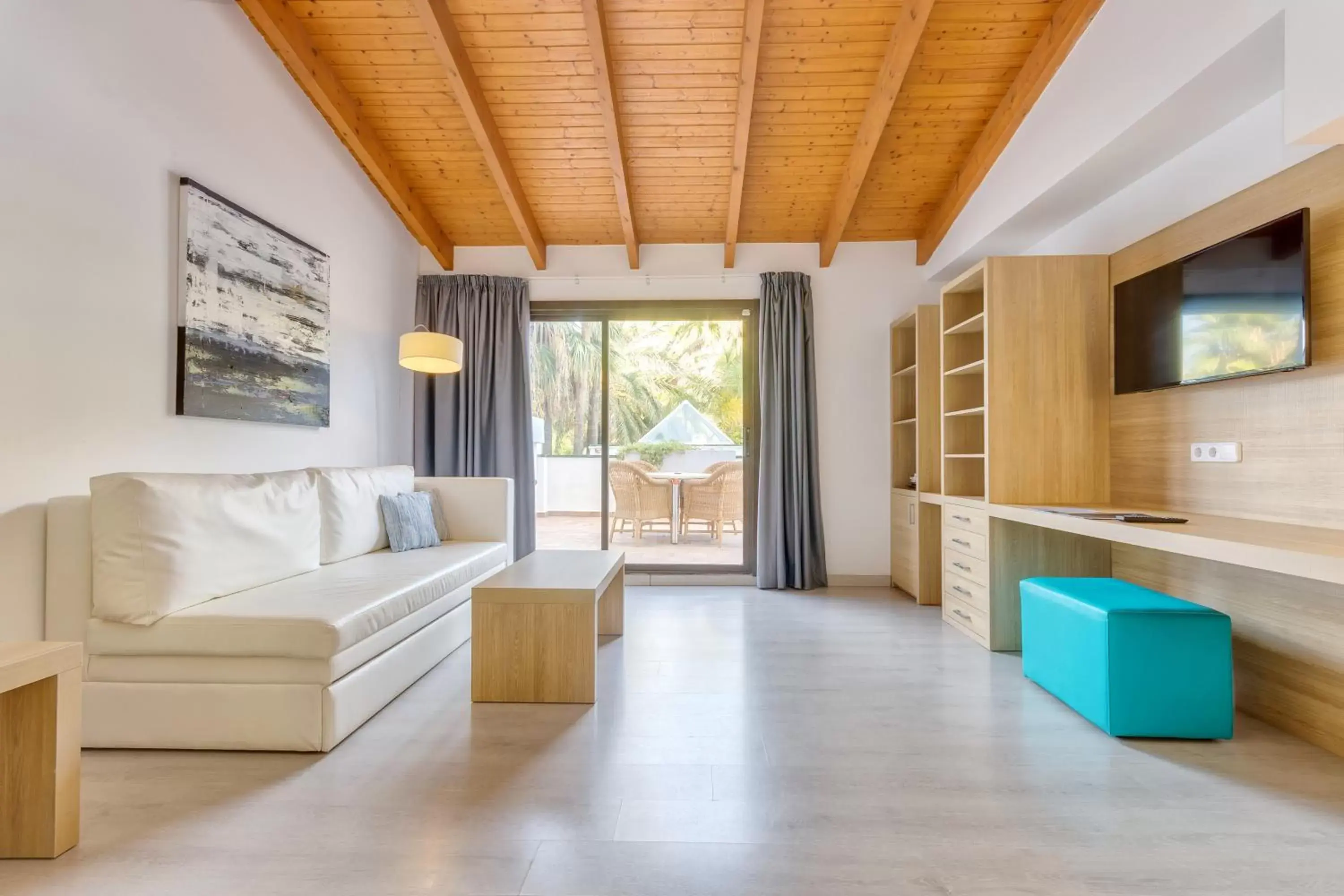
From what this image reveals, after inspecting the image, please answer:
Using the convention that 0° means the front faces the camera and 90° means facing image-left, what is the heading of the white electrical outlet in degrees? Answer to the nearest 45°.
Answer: approximately 45°

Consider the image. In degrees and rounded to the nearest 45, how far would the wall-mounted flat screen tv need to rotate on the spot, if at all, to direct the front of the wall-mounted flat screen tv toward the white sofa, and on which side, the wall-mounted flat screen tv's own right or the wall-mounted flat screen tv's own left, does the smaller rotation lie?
0° — it already faces it

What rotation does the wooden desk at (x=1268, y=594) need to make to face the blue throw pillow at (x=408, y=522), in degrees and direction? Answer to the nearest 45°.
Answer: approximately 45° to its right

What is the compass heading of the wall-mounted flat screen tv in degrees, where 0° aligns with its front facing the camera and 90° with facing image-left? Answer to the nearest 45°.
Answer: approximately 45°

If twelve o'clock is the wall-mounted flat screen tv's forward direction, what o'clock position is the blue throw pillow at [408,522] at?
The blue throw pillow is roughly at 1 o'clock from the wall-mounted flat screen tv.

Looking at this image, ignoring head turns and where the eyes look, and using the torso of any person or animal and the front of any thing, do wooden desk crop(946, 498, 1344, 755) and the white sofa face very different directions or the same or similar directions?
very different directions

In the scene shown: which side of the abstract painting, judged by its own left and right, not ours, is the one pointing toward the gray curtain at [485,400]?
left

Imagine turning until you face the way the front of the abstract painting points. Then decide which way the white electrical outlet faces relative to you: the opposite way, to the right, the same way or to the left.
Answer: the opposite way
